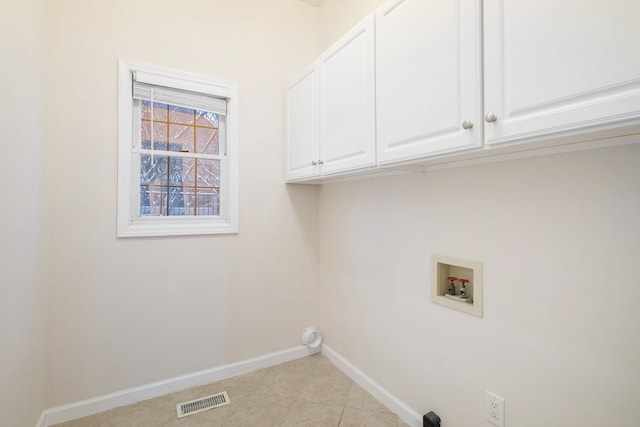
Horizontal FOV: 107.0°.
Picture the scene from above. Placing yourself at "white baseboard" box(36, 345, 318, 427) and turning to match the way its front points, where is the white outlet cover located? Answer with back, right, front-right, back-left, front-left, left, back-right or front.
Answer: front

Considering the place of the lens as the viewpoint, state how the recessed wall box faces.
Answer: facing the viewer and to the left of the viewer

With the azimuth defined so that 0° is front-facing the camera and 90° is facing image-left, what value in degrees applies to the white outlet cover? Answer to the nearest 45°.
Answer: approximately 45°

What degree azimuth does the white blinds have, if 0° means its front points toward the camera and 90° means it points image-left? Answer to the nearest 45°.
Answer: approximately 315°

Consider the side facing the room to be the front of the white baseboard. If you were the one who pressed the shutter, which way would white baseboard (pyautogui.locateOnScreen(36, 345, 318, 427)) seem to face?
facing the viewer and to the right of the viewer

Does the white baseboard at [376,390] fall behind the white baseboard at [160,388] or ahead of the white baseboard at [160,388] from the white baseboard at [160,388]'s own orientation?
ahead

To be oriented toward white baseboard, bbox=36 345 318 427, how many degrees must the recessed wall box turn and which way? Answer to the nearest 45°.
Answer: approximately 45° to its right

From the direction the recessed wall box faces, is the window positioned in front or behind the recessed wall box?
in front

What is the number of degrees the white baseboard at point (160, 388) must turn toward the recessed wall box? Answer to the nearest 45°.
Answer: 0° — it already faces it
